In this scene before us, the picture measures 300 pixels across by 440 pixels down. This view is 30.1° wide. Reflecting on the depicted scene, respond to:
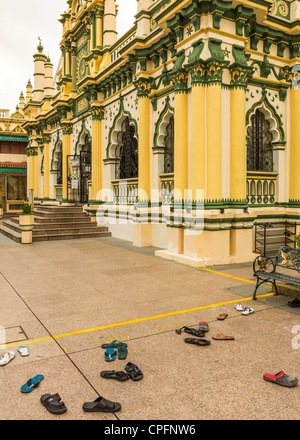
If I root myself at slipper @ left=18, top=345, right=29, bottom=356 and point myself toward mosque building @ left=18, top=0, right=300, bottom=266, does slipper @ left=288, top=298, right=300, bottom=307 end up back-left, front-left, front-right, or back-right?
front-right

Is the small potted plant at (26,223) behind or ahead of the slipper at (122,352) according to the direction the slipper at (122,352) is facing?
ahead

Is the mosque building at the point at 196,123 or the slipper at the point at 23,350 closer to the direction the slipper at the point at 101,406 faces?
the mosque building

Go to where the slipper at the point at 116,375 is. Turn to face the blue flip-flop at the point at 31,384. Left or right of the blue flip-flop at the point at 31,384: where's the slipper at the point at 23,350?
right

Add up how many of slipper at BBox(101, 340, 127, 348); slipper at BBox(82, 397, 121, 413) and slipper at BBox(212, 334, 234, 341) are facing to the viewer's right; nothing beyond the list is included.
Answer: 2

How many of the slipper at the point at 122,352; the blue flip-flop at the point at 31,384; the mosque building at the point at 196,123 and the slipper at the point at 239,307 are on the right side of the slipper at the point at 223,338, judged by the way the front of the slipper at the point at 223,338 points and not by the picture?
2

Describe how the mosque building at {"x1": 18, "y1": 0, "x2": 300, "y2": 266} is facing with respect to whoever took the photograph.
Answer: facing the viewer and to the left of the viewer

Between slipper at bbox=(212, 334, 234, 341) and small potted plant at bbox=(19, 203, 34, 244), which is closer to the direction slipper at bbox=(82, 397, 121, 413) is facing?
the slipper

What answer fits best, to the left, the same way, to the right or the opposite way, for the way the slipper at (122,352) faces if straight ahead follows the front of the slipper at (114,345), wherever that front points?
to the left

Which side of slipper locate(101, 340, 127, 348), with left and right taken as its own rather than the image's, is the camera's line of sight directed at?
right
